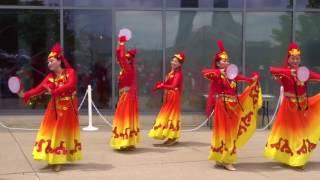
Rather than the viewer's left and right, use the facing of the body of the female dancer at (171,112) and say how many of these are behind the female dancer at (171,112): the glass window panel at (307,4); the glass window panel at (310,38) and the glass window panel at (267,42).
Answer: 3

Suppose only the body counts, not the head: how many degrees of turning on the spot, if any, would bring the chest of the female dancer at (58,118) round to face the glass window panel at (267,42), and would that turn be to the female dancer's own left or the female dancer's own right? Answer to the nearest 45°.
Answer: approximately 180°

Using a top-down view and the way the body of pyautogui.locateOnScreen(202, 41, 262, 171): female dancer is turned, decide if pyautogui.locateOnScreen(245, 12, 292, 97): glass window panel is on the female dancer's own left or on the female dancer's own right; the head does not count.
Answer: on the female dancer's own left

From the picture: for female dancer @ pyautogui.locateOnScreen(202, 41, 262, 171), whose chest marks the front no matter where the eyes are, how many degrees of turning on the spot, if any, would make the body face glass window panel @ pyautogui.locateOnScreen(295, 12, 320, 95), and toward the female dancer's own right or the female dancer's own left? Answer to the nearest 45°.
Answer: approximately 135° to the female dancer's own left

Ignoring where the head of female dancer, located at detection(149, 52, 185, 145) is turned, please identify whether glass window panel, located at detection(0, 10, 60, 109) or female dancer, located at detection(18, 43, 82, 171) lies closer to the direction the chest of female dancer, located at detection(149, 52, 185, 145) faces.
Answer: the female dancer

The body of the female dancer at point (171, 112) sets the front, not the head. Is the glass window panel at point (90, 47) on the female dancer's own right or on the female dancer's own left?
on the female dancer's own right

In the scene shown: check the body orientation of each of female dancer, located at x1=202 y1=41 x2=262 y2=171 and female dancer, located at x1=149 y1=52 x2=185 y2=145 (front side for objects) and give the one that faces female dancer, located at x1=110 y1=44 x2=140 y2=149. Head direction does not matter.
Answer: female dancer, located at x1=149 y1=52 x2=185 y2=145

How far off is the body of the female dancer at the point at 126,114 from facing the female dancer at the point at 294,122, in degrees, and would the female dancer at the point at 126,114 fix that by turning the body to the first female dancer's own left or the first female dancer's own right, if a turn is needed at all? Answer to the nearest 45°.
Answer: approximately 135° to the first female dancer's own left

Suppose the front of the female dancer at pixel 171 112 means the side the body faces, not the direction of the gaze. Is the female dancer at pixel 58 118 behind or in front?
in front
